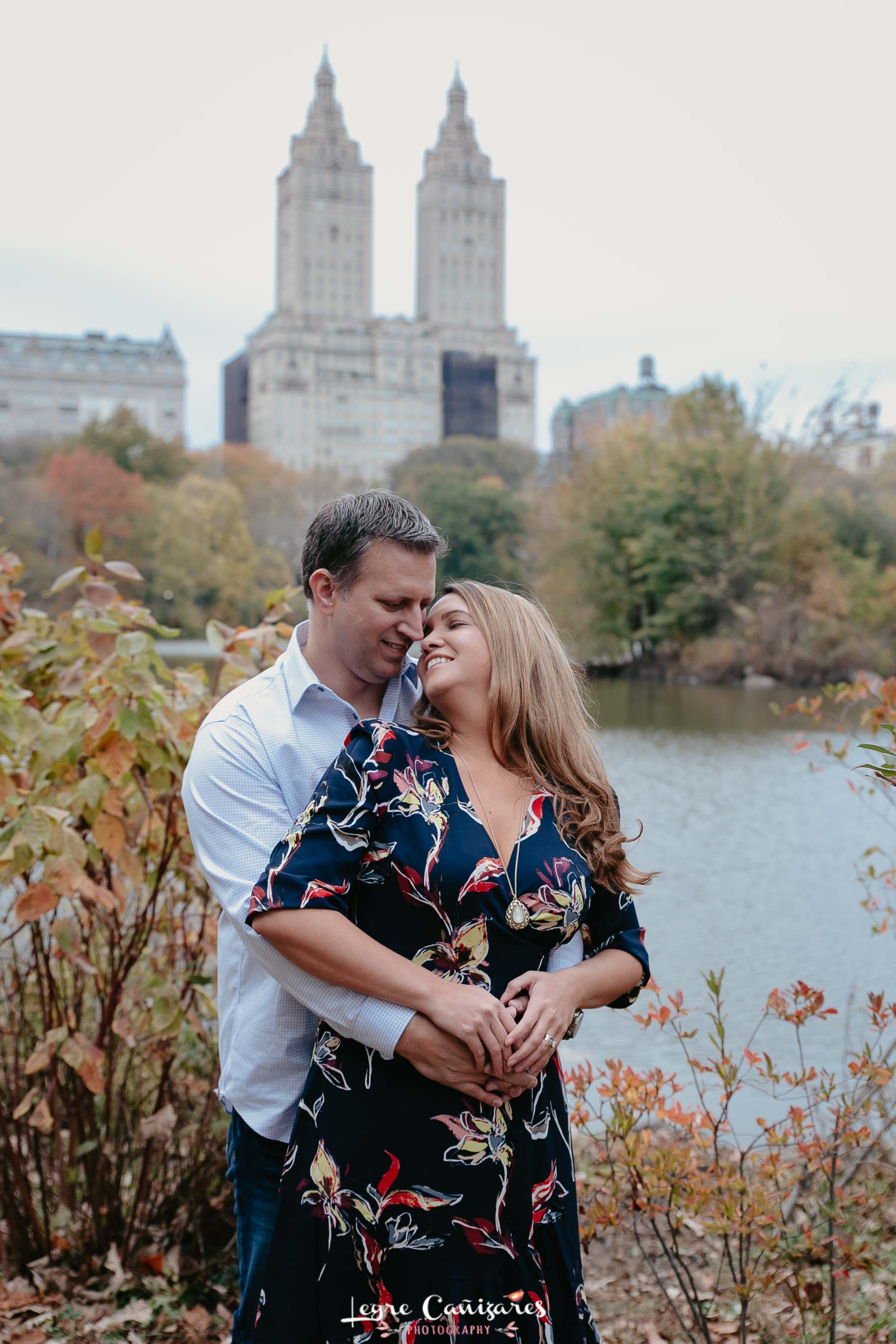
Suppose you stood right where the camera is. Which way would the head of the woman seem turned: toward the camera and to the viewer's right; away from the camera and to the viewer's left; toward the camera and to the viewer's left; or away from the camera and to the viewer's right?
toward the camera and to the viewer's left

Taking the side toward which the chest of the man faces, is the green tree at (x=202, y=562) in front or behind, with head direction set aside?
behind

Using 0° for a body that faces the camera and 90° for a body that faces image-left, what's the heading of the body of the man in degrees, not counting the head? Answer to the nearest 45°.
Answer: approximately 315°

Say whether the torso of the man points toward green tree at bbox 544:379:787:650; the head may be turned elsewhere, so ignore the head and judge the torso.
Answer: no

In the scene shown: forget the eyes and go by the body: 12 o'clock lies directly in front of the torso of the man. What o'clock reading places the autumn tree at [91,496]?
The autumn tree is roughly at 7 o'clock from the man.

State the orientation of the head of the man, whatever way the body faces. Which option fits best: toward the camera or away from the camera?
toward the camera
